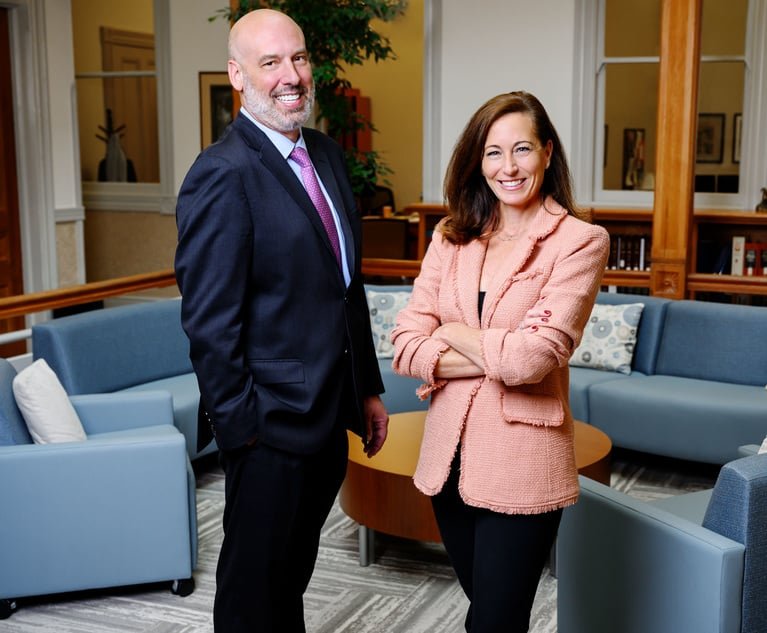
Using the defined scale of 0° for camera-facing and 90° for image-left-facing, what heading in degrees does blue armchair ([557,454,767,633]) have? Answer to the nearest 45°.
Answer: approximately 135°

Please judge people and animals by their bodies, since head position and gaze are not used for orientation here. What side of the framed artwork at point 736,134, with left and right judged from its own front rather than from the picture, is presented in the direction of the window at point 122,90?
right

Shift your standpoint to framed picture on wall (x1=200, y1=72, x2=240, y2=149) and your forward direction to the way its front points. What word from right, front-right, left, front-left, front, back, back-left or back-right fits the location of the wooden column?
front-left

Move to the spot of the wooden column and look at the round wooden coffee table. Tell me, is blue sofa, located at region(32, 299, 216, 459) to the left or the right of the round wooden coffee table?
right
